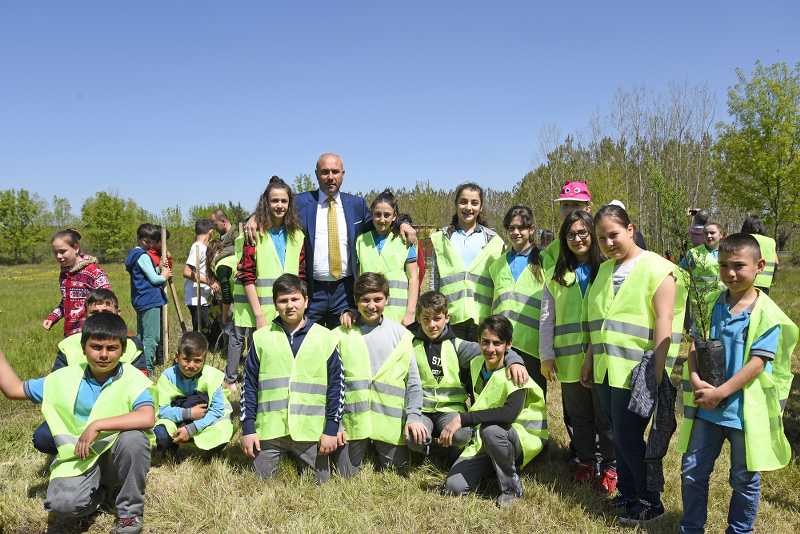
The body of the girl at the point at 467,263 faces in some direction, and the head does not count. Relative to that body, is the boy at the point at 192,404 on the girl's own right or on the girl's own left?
on the girl's own right

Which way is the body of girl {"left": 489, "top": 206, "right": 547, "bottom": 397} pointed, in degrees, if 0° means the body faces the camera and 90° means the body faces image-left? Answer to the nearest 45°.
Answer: approximately 0°

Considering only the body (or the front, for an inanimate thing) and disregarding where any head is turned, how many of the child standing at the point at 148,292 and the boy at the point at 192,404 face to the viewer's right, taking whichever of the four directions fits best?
1

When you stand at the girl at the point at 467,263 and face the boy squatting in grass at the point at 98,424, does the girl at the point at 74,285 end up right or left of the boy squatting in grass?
right

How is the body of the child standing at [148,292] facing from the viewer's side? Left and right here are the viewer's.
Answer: facing to the right of the viewer

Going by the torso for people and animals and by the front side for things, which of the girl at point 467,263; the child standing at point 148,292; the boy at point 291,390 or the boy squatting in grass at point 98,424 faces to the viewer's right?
the child standing

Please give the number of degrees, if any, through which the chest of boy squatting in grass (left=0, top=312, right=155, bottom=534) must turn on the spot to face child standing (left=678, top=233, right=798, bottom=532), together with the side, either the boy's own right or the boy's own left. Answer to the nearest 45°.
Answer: approximately 45° to the boy's own left

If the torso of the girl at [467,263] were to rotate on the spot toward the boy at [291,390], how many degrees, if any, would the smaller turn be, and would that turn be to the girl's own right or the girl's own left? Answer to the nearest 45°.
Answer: approximately 45° to the girl's own right

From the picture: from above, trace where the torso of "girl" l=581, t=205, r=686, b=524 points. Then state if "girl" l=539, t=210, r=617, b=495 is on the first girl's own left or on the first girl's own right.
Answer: on the first girl's own right
